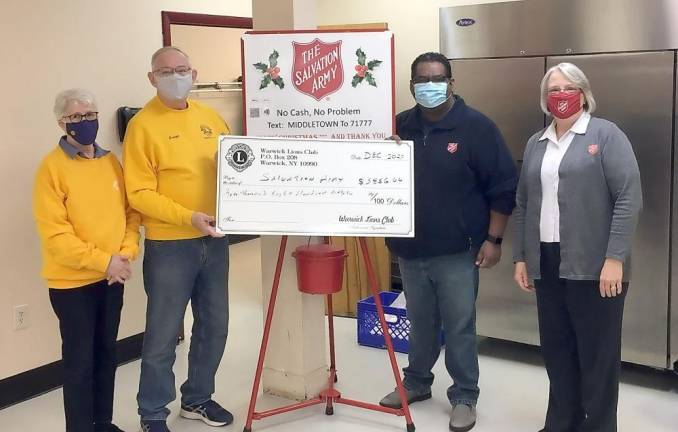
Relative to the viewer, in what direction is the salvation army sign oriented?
toward the camera

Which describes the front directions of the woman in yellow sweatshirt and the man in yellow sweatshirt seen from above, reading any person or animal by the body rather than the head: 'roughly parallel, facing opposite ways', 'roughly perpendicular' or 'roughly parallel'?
roughly parallel

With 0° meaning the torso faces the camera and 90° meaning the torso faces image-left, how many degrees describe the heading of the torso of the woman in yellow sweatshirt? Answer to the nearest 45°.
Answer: approximately 315°

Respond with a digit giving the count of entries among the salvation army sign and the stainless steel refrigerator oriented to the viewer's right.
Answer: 0

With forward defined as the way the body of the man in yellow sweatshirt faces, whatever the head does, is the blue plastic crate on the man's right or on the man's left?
on the man's left

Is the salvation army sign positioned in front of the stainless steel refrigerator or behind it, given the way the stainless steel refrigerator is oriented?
in front

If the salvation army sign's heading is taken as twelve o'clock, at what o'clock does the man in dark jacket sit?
The man in dark jacket is roughly at 9 o'clock from the salvation army sign.

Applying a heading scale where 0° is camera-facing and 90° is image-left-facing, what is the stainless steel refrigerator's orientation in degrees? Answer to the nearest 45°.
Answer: approximately 45°

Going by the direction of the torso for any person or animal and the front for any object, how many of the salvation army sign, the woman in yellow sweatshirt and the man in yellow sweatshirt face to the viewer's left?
0

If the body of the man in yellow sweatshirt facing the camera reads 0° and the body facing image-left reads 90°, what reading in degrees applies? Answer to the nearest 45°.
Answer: approximately 315°
